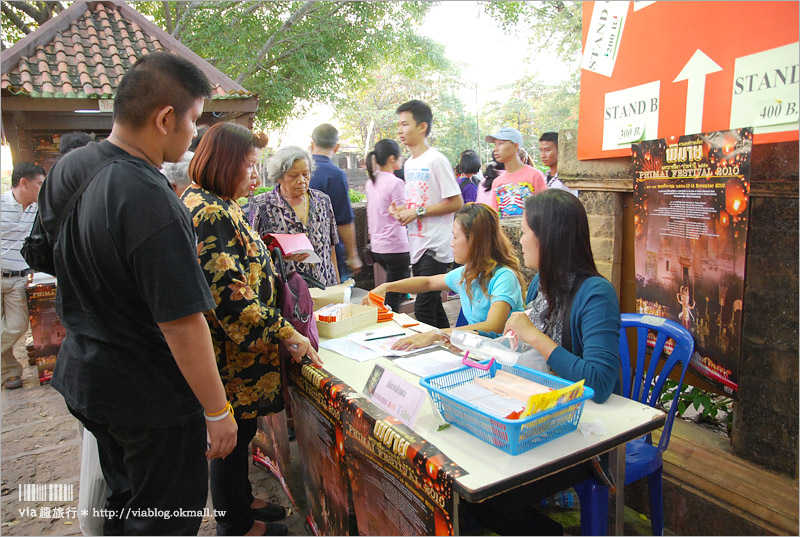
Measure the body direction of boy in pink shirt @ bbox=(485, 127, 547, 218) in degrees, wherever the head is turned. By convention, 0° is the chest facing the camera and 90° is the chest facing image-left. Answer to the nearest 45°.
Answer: approximately 45°

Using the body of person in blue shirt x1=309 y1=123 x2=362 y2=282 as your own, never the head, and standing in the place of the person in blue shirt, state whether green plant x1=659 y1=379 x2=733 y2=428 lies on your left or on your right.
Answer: on your right

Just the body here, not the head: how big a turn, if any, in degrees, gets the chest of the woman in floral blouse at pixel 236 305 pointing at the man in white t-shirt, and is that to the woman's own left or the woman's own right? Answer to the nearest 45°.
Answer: approximately 45° to the woman's own left

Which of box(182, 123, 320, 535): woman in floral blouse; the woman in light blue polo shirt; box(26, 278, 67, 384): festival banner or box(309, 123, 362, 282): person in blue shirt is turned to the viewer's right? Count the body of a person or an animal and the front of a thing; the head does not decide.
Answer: the woman in floral blouse

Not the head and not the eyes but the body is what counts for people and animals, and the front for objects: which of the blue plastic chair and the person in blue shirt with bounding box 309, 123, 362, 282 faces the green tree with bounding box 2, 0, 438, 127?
the person in blue shirt

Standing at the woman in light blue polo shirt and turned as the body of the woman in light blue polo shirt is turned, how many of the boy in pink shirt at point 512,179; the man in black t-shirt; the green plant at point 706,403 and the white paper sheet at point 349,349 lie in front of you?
2

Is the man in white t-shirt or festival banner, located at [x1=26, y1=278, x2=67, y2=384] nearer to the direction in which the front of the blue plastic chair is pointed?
the festival banner

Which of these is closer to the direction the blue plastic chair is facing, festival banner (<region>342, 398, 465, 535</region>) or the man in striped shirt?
the festival banner

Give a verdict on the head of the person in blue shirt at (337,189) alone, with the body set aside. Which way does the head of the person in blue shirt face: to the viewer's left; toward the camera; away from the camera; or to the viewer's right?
away from the camera

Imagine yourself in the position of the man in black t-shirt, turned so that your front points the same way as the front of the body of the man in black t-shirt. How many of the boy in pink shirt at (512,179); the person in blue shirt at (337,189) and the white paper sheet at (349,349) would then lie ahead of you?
3

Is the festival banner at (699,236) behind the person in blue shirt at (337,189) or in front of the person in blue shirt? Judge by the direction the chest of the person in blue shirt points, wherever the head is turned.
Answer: behind

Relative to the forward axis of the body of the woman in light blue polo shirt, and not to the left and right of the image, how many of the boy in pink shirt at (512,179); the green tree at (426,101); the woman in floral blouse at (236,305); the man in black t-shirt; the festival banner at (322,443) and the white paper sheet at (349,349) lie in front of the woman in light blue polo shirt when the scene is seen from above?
4

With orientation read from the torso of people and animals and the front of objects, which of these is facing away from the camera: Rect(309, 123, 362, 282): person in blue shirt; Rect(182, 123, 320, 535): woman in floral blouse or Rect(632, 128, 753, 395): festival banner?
the person in blue shirt
